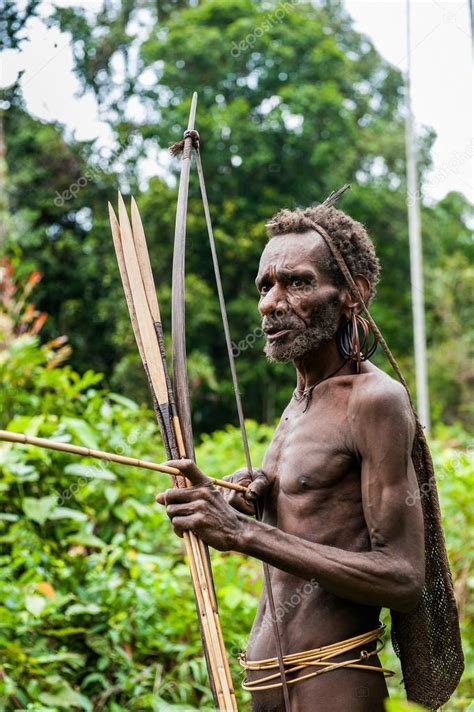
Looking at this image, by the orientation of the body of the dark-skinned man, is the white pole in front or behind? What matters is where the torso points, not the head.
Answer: behind

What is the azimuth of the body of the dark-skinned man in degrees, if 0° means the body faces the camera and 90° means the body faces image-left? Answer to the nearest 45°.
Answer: approximately 45°
